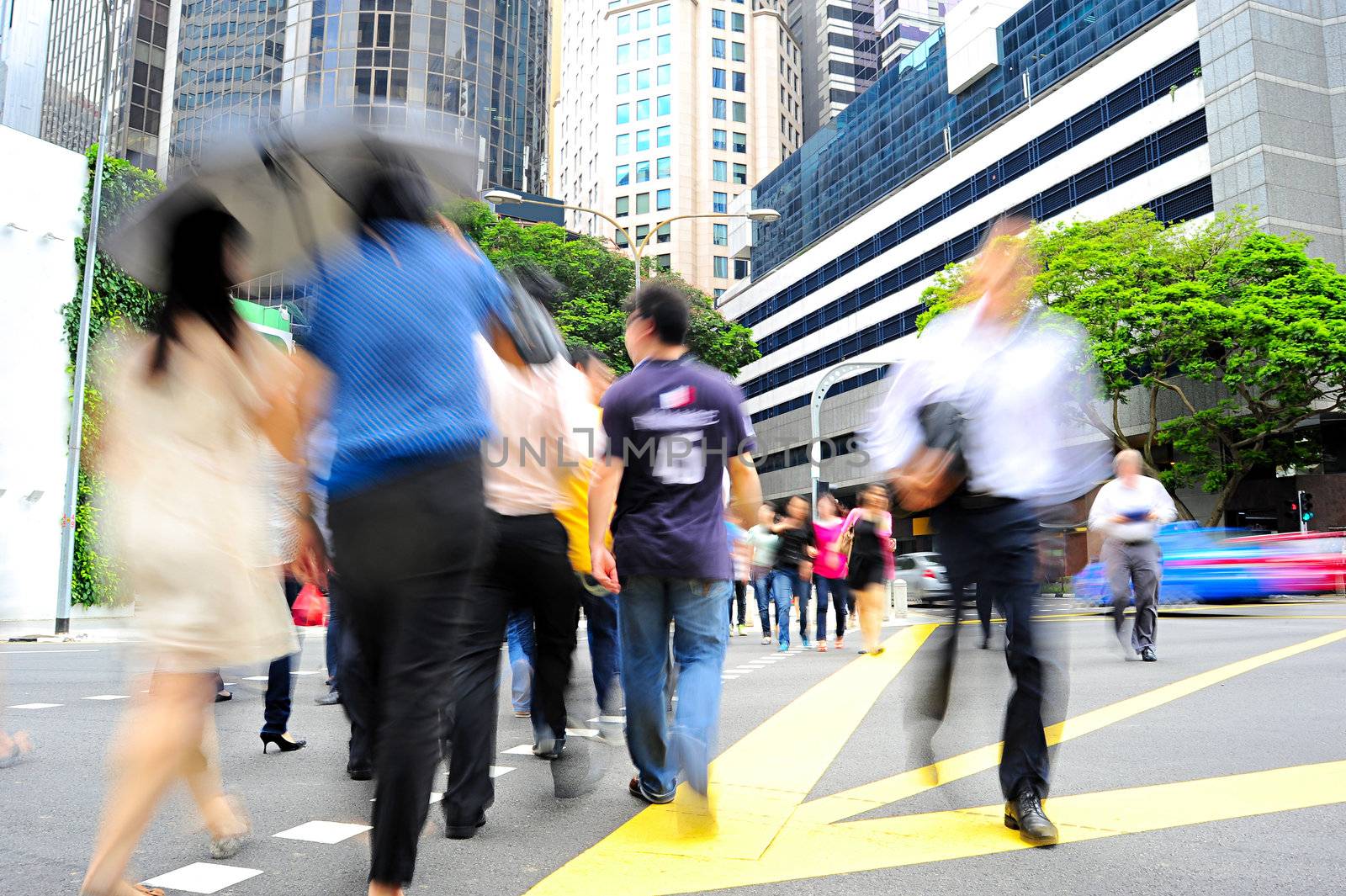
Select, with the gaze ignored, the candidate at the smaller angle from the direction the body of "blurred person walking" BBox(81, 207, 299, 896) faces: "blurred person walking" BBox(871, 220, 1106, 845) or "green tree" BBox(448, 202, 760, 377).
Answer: the green tree

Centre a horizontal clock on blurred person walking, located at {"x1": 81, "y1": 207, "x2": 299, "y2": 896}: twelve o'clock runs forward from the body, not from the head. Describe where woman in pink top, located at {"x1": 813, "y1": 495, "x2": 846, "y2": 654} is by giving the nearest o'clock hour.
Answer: The woman in pink top is roughly at 12 o'clock from the blurred person walking.

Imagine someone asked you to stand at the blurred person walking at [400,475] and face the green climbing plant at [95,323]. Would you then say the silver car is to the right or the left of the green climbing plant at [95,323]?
right

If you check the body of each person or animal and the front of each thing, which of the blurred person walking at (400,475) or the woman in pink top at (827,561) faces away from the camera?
the blurred person walking

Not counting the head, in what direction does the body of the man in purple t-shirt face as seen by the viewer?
away from the camera

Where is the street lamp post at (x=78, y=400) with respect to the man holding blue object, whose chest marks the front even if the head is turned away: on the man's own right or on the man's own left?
on the man's own right

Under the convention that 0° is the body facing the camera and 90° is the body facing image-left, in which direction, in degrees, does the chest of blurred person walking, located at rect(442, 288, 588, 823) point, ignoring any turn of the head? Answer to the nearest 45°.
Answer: approximately 180°

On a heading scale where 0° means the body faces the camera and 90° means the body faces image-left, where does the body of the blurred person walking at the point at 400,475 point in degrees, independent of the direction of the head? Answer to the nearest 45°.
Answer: approximately 180°

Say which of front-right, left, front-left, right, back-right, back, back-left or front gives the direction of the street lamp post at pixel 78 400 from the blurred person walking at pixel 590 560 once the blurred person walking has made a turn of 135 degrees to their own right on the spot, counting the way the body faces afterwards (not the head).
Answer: back

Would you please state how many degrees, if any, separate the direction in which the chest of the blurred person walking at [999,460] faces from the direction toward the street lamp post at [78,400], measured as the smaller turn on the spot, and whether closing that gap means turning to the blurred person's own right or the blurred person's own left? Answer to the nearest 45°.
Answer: approximately 135° to the blurred person's own right

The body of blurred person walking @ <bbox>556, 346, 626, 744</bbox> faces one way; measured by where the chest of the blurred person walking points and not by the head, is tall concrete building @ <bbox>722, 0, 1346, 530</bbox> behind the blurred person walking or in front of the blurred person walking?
in front

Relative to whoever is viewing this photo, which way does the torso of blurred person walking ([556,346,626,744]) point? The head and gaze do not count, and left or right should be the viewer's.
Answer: facing away from the viewer
